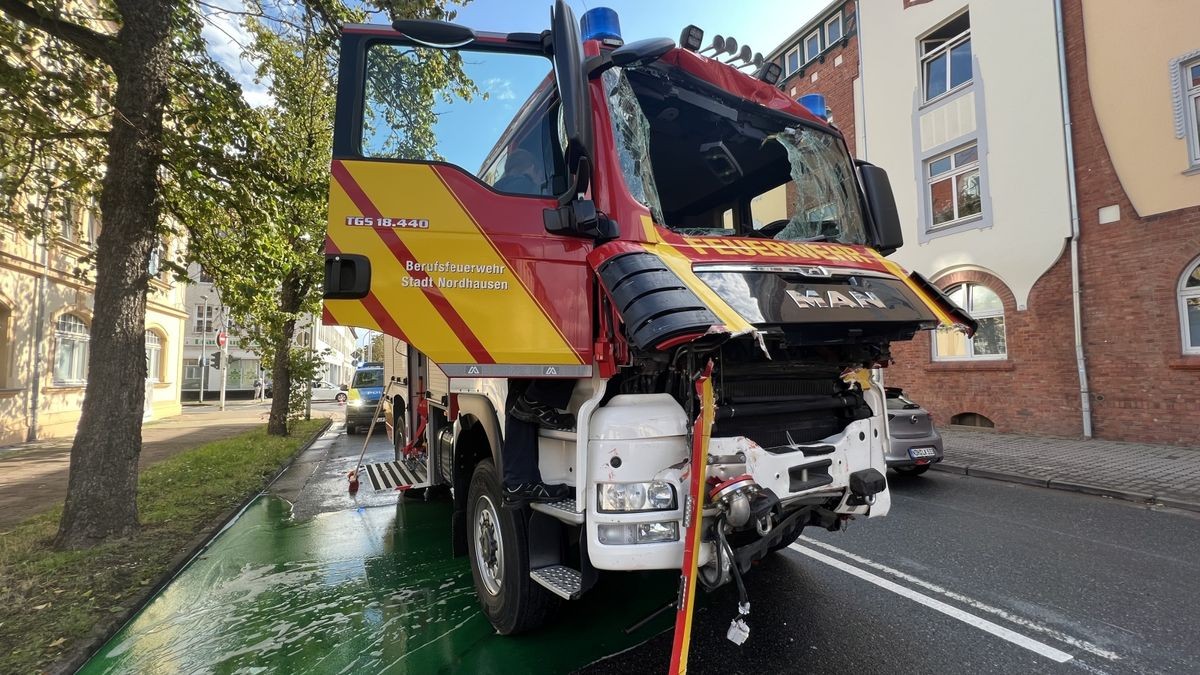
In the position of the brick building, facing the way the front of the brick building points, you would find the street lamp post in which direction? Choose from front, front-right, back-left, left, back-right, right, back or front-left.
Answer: front-right

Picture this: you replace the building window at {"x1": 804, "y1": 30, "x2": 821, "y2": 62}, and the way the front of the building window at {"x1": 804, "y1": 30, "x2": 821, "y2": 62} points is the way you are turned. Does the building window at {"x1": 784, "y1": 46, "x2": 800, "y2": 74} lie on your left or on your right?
on your right

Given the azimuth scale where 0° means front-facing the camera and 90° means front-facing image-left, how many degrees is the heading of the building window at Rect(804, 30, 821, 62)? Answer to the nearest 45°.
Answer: approximately 45°

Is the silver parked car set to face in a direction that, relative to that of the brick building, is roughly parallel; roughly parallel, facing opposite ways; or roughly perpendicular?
roughly perpendicular

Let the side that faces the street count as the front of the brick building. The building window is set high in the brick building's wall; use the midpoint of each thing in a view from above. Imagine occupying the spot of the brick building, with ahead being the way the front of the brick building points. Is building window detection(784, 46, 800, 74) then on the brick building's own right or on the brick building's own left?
on the brick building's own right

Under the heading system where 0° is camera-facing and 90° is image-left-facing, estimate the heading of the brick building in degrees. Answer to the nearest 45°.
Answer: approximately 45°

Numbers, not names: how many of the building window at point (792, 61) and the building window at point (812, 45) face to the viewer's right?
0

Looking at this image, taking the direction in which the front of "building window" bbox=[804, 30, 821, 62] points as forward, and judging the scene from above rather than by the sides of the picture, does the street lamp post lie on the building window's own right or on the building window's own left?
on the building window's own right

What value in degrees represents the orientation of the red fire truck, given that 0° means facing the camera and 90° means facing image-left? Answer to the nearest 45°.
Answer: approximately 315°
